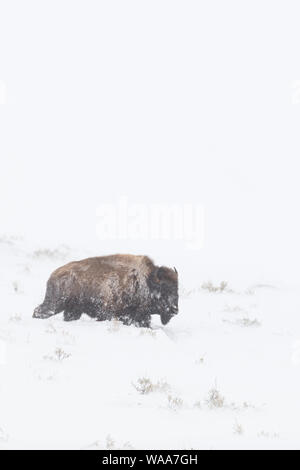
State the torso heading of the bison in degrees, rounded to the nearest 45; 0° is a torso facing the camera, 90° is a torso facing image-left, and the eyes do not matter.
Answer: approximately 270°
